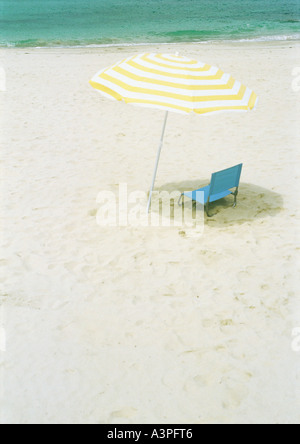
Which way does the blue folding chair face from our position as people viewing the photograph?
facing away from the viewer and to the left of the viewer
